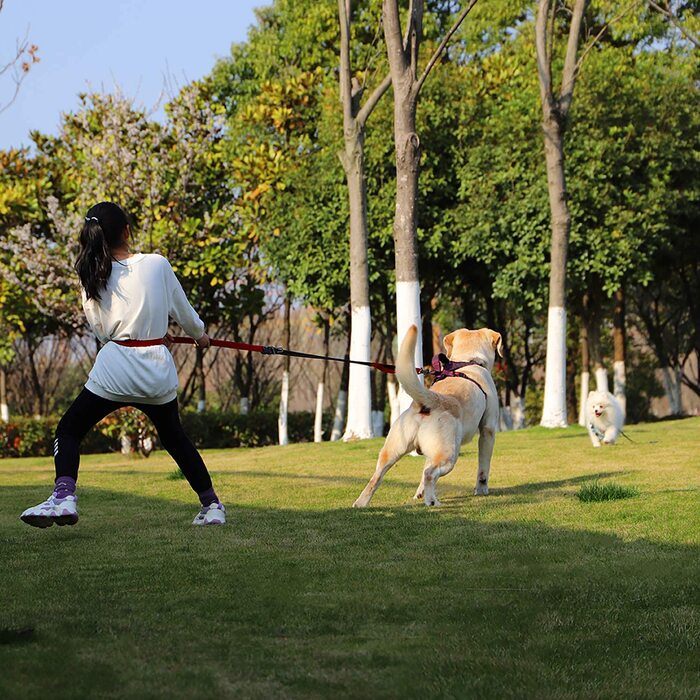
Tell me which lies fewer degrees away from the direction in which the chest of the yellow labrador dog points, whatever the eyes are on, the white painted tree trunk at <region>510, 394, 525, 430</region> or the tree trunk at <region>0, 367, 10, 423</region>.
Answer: the white painted tree trunk

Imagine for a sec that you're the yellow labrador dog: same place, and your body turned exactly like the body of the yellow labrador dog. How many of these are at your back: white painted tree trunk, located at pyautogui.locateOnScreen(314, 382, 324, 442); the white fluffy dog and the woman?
1

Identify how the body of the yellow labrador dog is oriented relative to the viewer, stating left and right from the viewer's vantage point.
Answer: facing away from the viewer and to the right of the viewer

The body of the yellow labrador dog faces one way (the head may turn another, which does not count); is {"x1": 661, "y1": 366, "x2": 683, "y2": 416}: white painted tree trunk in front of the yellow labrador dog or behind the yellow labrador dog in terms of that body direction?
in front

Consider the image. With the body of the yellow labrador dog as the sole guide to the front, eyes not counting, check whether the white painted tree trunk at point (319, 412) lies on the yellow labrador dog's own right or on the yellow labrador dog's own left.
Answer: on the yellow labrador dog's own left

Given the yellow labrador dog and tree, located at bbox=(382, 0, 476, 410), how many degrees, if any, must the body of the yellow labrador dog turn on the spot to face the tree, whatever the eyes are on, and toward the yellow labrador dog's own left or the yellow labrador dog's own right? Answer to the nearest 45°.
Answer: approximately 45° to the yellow labrador dog's own left

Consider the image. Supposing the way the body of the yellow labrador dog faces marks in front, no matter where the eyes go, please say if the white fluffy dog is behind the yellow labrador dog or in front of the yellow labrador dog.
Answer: in front

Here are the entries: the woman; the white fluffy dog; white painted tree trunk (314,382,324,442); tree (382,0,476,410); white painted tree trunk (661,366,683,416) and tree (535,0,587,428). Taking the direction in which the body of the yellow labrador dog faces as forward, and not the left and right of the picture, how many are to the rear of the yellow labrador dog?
1

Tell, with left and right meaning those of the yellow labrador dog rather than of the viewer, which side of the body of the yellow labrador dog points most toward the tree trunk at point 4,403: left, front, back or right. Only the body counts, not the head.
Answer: left

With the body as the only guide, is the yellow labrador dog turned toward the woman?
no

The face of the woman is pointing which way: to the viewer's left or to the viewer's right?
to the viewer's right

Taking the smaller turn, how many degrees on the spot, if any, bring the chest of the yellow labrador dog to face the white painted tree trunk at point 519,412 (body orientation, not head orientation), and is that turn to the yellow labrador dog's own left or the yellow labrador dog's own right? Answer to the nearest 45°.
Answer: approximately 45° to the yellow labrador dog's own left

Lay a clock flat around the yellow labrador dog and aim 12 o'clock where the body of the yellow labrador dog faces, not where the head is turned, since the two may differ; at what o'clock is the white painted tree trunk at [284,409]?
The white painted tree trunk is roughly at 10 o'clock from the yellow labrador dog.
